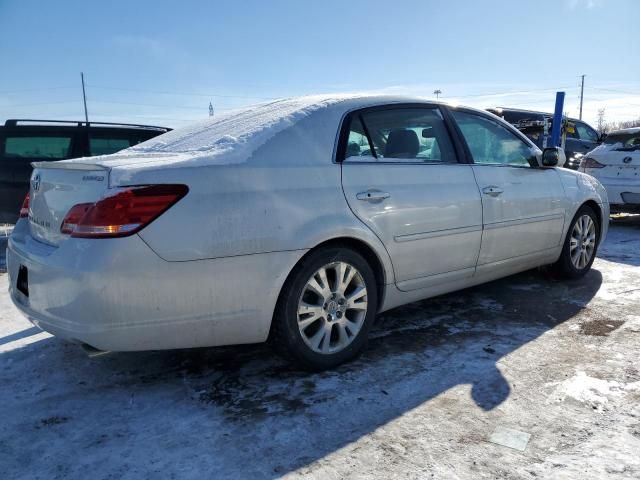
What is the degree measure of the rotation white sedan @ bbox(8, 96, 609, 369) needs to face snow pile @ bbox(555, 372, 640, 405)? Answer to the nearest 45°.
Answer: approximately 45° to its right

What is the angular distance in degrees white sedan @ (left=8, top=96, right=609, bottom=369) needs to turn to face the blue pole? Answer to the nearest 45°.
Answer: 0° — it already faces it

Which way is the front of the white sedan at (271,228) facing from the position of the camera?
facing away from the viewer and to the right of the viewer

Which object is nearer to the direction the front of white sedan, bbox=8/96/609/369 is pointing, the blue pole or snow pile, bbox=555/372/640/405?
the blue pole

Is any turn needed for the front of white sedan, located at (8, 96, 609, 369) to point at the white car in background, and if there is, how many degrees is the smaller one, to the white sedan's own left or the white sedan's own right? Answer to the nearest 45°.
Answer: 0° — it already faces it
